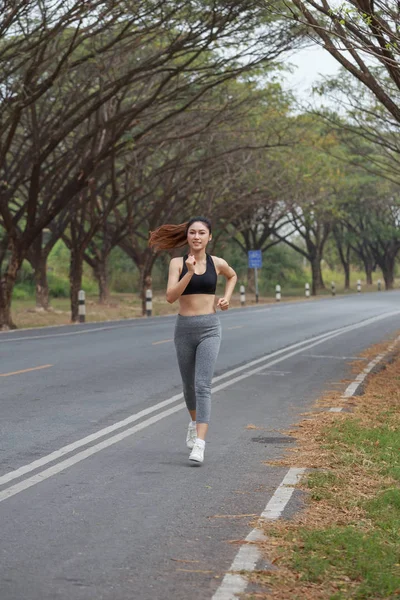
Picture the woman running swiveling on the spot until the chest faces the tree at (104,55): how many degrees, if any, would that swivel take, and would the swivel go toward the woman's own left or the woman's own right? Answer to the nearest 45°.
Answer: approximately 180°

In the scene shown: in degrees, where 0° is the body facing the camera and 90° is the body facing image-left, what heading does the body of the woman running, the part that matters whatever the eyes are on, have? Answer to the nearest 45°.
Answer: approximately 0°

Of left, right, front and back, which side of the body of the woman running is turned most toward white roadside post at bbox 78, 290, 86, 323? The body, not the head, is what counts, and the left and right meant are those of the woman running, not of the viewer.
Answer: back
